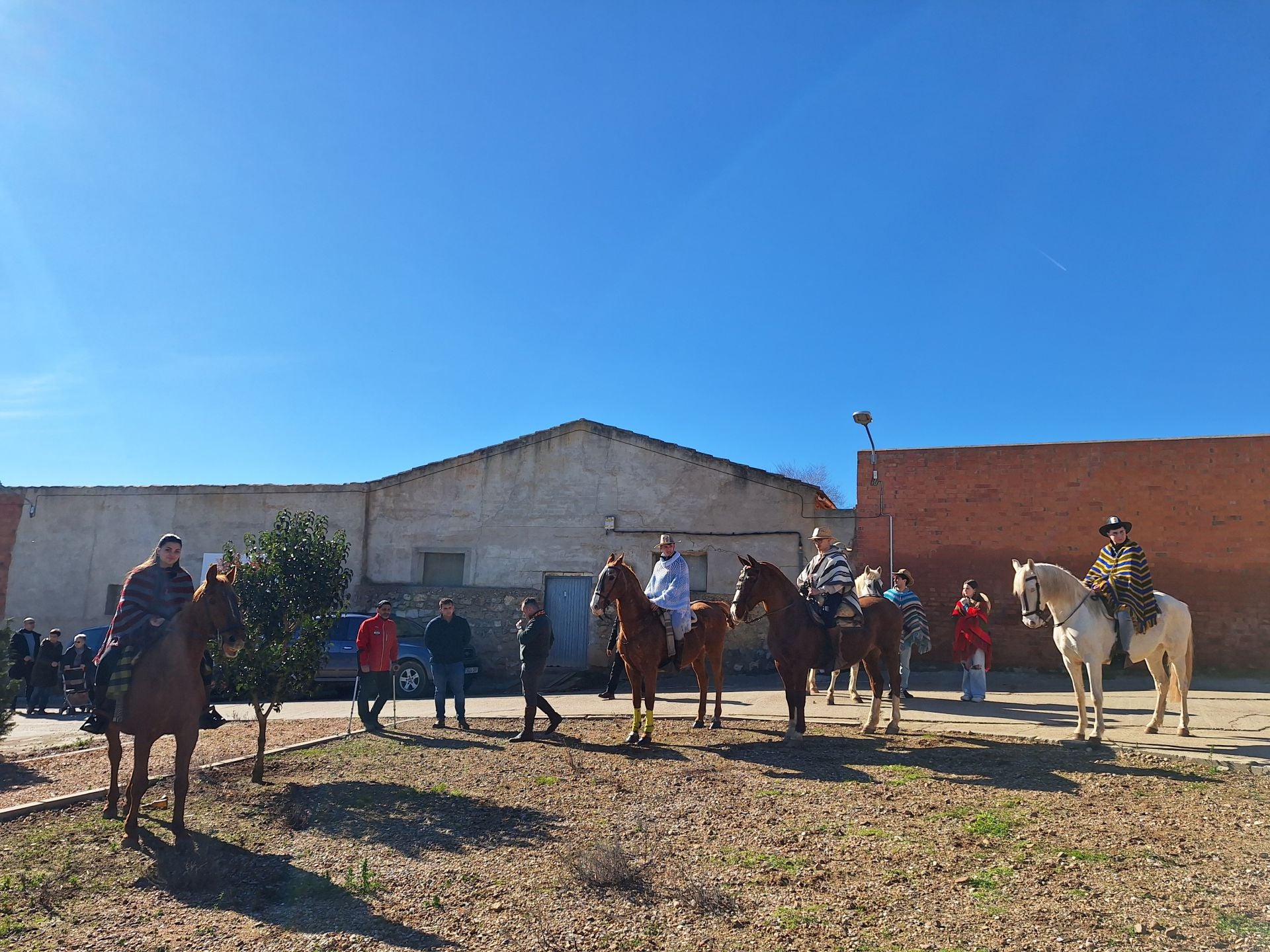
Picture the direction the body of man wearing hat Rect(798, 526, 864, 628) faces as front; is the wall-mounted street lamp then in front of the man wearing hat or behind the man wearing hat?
behind

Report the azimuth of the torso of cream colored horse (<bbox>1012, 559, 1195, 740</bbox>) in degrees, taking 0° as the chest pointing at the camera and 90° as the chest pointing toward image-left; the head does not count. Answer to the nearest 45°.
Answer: approximately 45°

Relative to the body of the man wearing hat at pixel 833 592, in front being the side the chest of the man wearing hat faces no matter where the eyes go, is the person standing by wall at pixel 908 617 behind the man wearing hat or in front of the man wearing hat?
behind

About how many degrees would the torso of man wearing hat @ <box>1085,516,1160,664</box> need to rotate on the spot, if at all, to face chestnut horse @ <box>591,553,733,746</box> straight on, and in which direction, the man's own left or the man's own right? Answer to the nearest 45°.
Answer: approximately 45° to the man's own right

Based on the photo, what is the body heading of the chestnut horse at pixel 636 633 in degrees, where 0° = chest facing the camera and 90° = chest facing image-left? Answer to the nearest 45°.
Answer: approximately 45°
